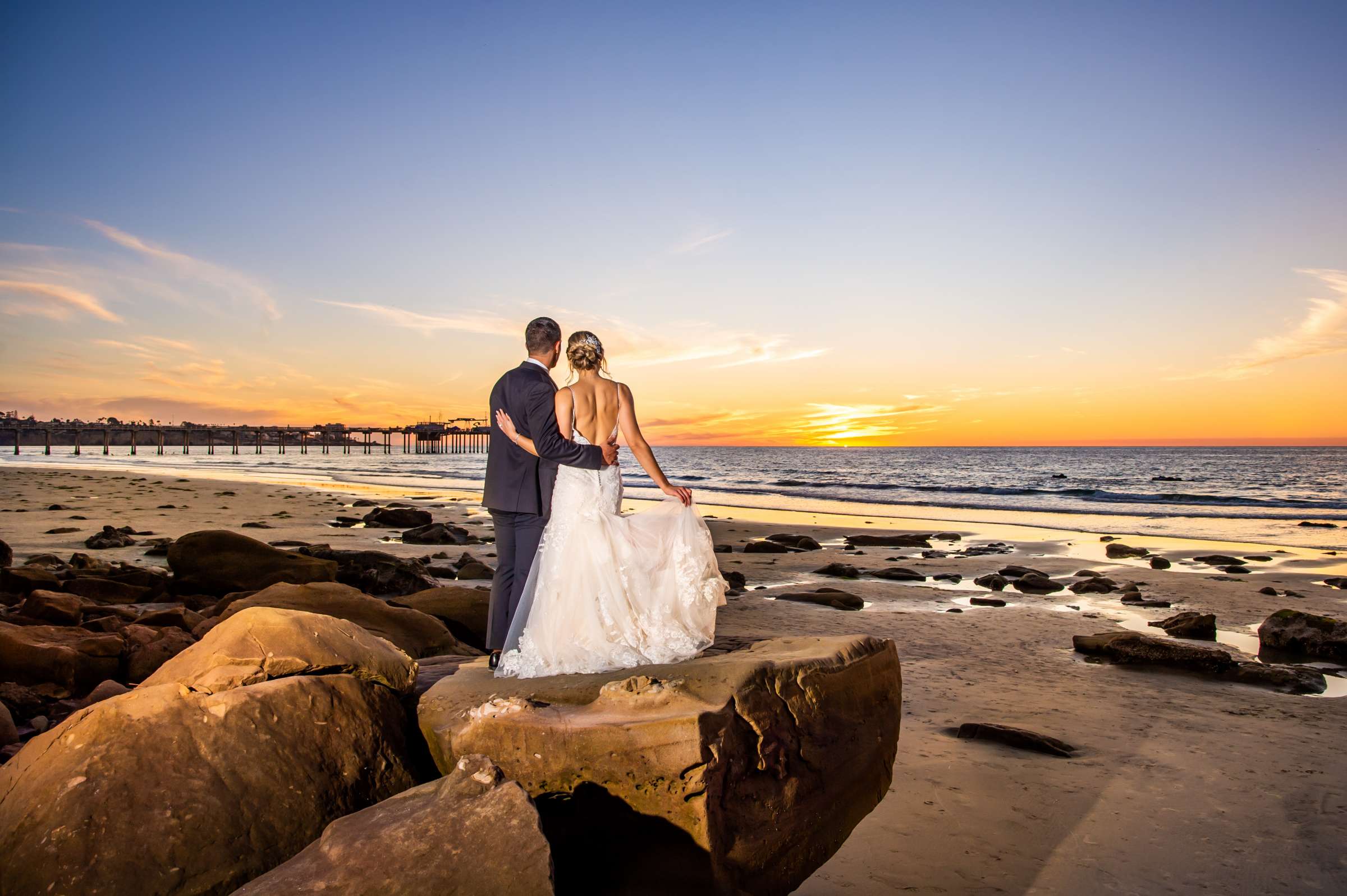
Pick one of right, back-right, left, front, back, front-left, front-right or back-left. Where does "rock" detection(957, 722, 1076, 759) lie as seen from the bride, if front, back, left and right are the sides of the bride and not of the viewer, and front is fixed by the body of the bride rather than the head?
right

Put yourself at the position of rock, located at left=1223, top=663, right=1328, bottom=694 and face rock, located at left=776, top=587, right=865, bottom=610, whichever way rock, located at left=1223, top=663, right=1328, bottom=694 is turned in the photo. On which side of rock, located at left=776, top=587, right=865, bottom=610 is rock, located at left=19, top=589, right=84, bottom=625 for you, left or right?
left

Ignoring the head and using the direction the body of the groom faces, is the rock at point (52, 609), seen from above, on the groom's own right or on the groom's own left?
on the groom's own left

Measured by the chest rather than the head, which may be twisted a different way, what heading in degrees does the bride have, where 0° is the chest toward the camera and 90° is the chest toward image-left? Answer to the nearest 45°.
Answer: approximately 180°

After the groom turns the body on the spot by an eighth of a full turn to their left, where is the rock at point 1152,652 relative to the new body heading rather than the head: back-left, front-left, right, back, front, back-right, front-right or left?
right

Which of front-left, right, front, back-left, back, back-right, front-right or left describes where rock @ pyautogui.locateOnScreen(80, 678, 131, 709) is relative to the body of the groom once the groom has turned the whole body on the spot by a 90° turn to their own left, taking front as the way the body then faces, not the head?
front-left

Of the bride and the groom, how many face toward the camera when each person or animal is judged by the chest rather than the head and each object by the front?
0

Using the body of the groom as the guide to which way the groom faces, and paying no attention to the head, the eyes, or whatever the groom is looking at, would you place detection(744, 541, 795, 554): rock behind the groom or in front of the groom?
in front

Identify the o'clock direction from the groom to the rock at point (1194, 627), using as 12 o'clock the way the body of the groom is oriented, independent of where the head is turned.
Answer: The rock is roughly at 1 o'clock from the groom.

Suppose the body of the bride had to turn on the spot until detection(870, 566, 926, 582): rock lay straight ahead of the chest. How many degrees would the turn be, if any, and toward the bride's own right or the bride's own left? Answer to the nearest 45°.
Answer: approximately 45° to the bride's own right

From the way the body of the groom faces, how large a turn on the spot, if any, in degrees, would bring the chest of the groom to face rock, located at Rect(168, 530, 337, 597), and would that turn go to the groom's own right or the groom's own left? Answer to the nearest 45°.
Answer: approximately 90° to the groom's own left

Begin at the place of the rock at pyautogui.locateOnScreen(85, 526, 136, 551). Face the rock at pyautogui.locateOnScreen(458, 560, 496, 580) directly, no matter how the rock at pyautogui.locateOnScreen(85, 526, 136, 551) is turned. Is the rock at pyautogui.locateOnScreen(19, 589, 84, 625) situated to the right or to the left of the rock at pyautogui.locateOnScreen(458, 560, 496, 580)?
right

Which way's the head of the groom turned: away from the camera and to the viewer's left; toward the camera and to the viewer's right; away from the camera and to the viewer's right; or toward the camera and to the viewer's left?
away from the camera and to the viewer's right

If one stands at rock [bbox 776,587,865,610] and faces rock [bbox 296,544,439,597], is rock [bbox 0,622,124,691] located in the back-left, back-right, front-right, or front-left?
front-left

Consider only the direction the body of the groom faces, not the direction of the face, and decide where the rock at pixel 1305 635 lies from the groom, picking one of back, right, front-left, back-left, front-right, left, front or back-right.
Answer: front-right

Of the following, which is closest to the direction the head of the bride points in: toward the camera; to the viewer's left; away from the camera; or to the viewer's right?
away from the camera

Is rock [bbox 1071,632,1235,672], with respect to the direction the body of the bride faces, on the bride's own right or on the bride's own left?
on the bride's own right

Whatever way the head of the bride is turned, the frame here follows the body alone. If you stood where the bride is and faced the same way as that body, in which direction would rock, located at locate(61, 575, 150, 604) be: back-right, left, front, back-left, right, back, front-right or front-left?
front-left

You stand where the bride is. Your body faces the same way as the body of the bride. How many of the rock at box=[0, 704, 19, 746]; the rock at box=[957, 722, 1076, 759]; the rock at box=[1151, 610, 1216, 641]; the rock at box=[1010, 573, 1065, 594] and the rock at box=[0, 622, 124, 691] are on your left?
2

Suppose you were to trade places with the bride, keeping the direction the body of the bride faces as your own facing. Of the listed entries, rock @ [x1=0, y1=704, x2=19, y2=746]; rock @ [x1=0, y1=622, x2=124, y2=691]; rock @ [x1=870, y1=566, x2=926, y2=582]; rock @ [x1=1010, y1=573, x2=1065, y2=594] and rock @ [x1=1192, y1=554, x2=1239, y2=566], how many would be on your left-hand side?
2

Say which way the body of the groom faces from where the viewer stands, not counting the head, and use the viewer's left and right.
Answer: facing away from the viewer and to the right of the viewer
